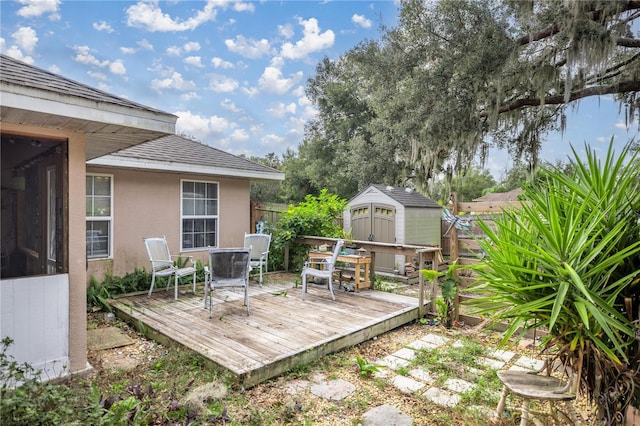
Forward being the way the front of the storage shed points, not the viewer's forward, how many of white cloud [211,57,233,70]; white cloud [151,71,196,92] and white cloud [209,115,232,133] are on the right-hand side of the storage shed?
3

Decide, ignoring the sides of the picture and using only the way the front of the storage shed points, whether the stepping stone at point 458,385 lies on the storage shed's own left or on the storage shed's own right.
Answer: on the storage shed's own left

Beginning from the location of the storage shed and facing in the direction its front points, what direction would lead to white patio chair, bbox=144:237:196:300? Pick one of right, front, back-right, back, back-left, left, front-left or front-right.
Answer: front

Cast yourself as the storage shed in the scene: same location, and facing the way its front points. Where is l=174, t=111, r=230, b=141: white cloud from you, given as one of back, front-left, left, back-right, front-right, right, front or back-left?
right

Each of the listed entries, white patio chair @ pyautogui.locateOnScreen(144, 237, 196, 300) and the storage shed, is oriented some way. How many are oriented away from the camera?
0

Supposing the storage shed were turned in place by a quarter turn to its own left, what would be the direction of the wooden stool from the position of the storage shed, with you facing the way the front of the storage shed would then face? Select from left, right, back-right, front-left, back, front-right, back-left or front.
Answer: front-right

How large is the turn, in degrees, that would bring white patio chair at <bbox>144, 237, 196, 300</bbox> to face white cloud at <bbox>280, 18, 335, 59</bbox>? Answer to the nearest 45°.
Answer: approximately 90° to its left

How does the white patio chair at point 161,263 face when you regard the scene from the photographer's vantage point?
facing the viewer and to the right of the viewer

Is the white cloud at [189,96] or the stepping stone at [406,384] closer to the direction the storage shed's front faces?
the stepping stone

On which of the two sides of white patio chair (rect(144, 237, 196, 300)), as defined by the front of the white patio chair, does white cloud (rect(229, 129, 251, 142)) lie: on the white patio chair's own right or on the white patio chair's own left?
on the white patio chair's own left

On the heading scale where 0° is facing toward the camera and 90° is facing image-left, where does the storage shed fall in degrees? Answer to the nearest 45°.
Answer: approximately 45°

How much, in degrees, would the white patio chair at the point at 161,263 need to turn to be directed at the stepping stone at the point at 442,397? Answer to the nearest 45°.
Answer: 0° — it already faces it

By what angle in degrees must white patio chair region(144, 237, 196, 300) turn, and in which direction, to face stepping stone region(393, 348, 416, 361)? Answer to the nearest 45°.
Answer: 0° — it already faces it

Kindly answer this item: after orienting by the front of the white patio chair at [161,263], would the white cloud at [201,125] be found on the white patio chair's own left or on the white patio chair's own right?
on the white patio chair's own left

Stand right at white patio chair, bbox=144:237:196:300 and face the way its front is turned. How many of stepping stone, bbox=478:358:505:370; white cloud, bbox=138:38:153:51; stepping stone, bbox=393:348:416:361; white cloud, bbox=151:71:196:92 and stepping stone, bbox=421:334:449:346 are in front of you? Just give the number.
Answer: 3

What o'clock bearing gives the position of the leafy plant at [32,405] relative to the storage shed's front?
The leafy plant is roughly at 11 o'clock from the storage shed.

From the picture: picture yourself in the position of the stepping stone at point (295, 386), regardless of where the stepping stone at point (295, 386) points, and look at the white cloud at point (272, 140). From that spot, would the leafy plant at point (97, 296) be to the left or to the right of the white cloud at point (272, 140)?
left
